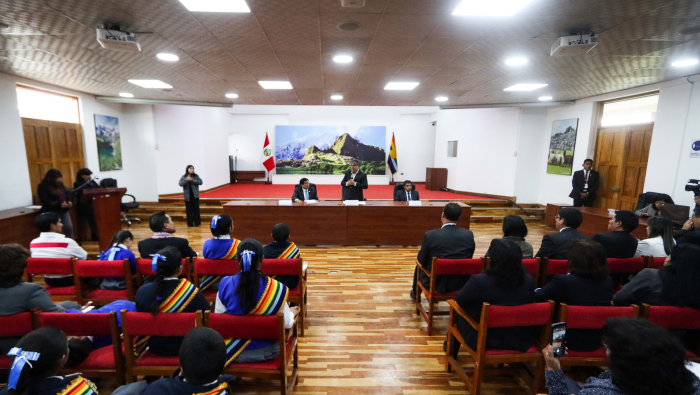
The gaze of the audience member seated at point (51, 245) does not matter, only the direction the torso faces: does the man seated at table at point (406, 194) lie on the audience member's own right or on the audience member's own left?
on the audience member's own right

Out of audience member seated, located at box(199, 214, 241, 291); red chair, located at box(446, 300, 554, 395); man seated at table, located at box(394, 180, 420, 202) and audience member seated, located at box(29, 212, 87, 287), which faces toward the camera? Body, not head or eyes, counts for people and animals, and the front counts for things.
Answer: the man seated at table

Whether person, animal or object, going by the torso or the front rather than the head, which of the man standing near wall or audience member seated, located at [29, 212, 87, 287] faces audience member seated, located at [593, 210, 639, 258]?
the man standing near wall

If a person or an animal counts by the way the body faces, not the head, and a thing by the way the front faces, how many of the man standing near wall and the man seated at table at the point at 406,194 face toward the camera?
2

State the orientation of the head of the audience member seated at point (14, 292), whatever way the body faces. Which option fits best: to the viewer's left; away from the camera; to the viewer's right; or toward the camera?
away from the camera

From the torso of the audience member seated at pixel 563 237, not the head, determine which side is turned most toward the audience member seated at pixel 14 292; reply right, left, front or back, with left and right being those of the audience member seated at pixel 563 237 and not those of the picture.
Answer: left

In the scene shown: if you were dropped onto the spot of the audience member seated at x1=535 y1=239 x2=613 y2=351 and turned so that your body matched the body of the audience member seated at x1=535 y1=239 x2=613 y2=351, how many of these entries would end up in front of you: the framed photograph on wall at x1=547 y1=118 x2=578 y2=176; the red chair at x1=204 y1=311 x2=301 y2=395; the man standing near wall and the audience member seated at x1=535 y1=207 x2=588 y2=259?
3

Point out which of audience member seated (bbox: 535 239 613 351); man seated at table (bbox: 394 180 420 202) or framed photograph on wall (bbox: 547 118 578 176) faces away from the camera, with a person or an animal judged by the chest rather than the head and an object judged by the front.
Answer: the audience member seated

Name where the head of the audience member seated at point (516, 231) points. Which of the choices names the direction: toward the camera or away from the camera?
away from the camera

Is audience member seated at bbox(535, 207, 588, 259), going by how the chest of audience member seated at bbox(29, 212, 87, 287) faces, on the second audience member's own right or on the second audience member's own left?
on the second audience member's own right

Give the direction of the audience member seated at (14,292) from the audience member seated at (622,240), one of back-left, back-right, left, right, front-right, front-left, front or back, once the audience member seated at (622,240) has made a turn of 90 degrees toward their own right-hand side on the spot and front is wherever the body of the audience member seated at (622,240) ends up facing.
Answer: back

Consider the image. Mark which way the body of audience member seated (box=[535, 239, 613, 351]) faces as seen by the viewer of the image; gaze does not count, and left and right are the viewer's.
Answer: facing away from the viewer

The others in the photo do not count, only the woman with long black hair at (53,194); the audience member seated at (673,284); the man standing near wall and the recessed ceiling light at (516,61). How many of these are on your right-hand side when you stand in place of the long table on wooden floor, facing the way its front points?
1

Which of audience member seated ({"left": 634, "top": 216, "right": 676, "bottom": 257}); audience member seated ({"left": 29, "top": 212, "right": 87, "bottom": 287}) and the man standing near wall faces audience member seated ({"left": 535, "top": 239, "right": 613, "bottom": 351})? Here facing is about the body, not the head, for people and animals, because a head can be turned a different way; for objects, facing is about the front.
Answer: the man standing near wall
